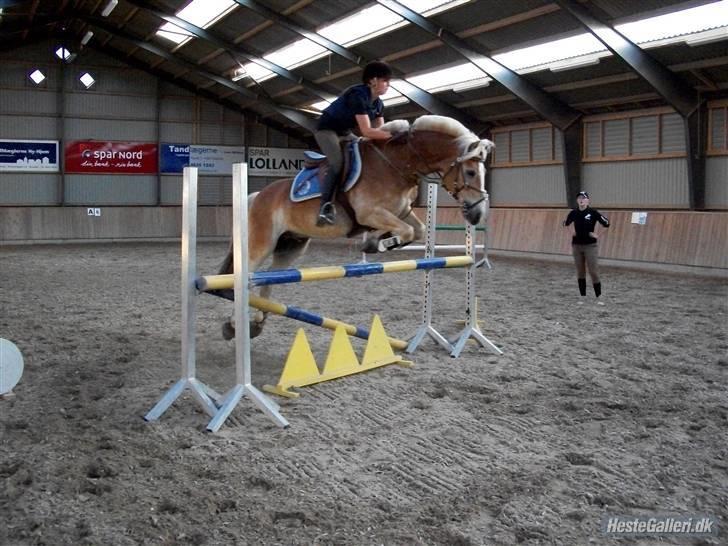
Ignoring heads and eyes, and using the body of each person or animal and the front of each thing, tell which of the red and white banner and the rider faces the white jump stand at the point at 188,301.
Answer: the red and white banner

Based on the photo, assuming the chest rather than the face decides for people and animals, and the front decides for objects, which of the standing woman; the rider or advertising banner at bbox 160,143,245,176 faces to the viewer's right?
the rider

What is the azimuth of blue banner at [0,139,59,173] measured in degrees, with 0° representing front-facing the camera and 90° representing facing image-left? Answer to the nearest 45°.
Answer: approximately 0°

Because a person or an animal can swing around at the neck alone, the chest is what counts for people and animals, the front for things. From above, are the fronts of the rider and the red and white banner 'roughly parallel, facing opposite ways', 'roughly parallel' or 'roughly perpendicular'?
roughly perpendicular

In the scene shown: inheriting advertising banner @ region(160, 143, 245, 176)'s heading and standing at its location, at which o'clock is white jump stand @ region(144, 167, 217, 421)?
The white jump stand is roughly at 12 o'clock from the advertising banner.

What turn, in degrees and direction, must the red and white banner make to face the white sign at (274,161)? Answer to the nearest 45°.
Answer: approximately 90° to its left
